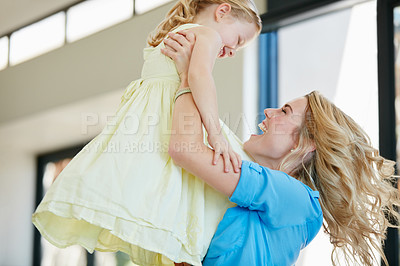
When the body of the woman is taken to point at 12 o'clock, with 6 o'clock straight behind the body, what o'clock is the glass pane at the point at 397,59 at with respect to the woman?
The glass pane is roughly at 4 o'clock from the woman.

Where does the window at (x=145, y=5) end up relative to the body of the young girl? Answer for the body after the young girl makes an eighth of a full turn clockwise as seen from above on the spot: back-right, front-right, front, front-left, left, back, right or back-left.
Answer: back-left

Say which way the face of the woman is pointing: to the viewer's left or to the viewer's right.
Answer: to the viewer's left

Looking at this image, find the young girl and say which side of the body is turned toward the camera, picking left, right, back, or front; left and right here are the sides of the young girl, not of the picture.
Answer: right

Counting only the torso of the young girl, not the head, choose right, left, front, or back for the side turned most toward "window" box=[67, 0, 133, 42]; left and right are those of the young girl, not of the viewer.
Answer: left

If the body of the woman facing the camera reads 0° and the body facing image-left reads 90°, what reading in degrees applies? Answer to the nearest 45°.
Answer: approximately 90°

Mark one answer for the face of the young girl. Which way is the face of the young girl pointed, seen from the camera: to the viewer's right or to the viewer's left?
to the viewer's right

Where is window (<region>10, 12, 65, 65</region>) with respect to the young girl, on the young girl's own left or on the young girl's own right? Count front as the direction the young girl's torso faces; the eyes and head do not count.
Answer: on the young girl's own left

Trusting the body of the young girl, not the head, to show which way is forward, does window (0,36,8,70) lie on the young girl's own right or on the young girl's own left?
on the young girl's own left
